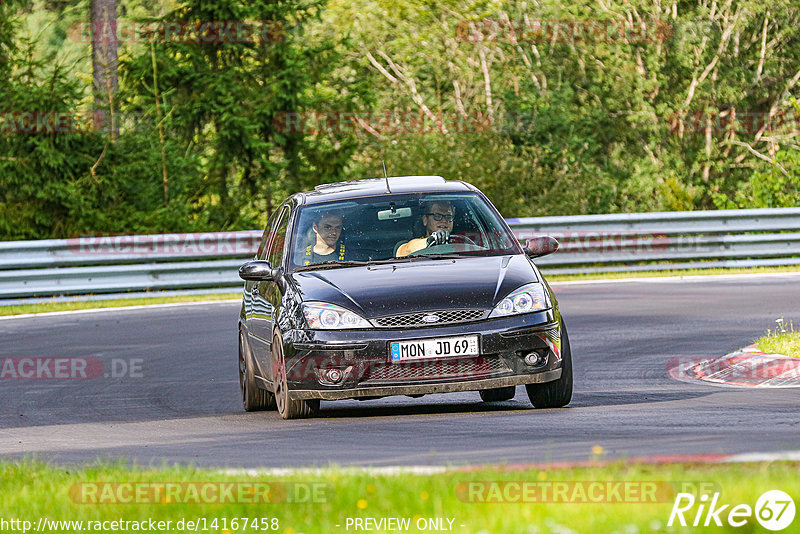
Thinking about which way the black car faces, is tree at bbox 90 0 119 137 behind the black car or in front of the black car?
behind

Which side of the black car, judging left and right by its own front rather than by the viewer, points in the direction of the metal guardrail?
back

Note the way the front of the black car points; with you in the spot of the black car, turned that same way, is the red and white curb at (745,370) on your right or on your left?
on your left

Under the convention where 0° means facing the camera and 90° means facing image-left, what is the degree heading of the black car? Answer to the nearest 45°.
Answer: approximately 0°
